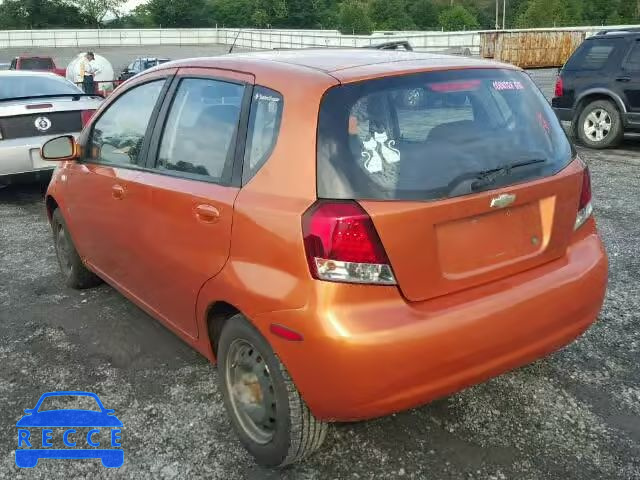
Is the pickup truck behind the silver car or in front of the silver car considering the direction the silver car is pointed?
in front

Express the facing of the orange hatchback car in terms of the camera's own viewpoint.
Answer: facing away from the viewer and to the left of the viewer

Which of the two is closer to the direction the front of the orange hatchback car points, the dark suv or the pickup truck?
the pickup truck

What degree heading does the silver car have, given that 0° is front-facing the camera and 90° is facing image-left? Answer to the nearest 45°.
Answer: approximately 135°

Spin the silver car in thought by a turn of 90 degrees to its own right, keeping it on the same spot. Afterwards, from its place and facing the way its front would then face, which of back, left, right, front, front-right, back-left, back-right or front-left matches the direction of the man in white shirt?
front-left

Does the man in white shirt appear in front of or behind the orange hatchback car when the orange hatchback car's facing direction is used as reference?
in front

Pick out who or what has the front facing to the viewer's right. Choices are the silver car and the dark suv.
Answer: the dark suv

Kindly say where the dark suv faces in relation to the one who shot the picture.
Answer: facing to the right of the viewer
